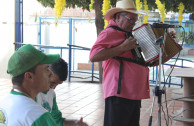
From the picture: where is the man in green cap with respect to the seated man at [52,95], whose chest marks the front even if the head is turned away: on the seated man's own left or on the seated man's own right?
on the seated man's own right

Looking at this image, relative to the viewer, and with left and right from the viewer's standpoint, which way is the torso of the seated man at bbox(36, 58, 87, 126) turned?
facing the viewer and to the right of the viewer
